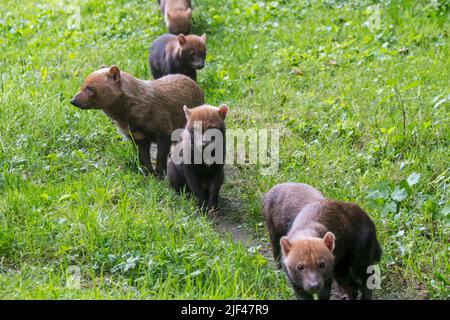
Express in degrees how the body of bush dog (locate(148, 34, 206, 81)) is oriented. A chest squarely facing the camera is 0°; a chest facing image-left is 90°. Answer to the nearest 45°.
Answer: approximately 315°

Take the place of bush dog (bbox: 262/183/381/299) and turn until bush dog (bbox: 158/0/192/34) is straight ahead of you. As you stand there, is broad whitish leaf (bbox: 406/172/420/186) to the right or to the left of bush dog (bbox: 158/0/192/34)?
right

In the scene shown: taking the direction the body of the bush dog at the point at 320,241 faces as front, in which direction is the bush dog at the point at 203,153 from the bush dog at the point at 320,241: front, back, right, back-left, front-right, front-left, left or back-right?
right

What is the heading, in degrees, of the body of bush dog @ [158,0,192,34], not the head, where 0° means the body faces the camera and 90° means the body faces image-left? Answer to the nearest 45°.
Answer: approximately 0°

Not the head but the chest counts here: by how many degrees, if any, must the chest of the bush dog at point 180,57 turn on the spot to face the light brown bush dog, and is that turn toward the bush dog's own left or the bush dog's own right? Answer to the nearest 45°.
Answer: approximately 45° to the bush dog's own right

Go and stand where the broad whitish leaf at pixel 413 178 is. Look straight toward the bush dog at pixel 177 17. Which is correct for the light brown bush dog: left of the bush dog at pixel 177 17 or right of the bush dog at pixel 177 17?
left

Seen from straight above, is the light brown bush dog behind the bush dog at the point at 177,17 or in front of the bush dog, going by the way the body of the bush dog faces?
in front

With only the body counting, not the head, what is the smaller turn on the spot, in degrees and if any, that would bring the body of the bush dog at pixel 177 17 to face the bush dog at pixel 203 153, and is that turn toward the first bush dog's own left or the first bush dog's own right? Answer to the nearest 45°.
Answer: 0° — it already faces it

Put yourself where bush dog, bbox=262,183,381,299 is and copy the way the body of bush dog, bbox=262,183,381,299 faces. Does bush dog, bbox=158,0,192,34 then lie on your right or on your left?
on your right

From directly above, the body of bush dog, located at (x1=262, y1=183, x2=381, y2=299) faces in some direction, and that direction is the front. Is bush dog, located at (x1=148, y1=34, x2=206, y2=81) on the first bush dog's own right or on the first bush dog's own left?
on the first bush dog's own right
